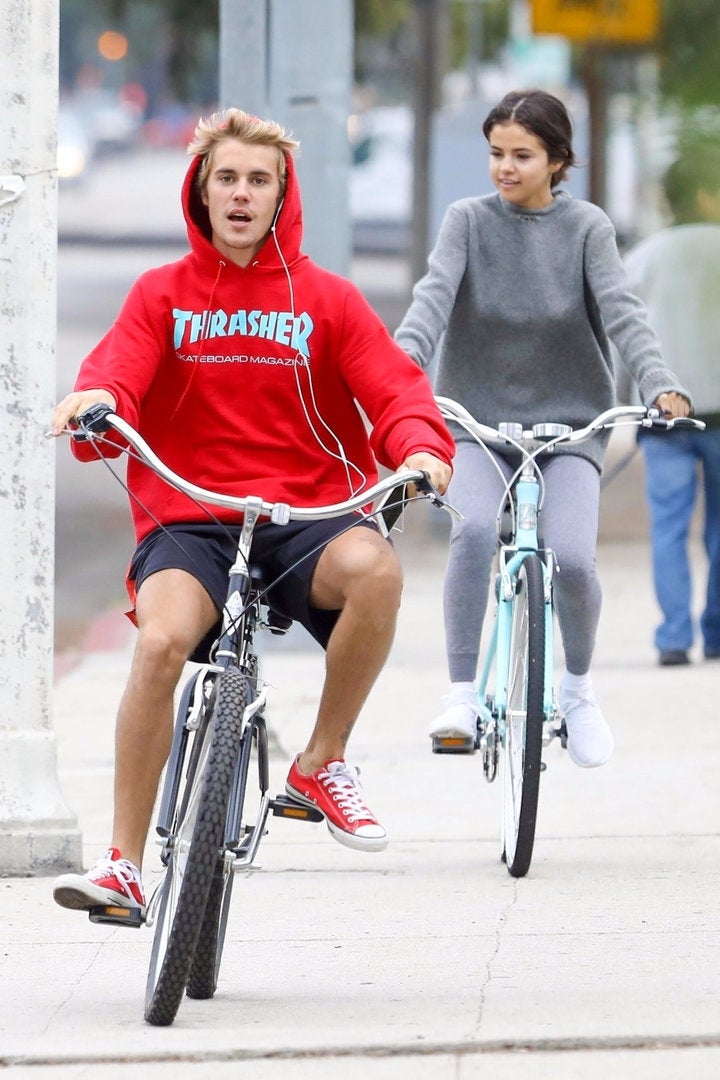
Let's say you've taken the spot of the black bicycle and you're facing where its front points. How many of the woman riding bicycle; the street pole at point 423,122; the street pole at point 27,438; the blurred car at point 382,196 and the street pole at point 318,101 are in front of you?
0

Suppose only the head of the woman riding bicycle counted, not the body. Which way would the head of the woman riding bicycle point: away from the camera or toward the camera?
toward the camera

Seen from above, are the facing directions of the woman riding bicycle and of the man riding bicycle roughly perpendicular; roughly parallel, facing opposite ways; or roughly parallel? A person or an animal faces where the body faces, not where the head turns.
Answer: roughly parallel

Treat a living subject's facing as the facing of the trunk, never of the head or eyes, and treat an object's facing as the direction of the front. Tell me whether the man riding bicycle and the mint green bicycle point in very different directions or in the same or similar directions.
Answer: same or similar directions

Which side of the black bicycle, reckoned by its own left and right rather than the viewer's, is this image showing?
front

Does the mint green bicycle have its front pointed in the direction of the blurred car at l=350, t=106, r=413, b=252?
no

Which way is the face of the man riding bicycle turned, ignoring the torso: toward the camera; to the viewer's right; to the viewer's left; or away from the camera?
toward the camera

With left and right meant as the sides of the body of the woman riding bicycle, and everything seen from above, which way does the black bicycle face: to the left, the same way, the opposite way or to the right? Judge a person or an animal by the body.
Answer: the same way

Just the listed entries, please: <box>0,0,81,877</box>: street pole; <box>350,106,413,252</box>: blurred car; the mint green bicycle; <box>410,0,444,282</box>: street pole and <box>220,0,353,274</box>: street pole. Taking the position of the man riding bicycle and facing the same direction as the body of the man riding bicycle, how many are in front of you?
0

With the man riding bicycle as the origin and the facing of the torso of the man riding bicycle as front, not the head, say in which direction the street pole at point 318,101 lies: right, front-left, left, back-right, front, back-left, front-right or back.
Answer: back

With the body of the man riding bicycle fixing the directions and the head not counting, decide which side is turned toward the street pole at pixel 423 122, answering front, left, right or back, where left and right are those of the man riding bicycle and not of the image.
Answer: back

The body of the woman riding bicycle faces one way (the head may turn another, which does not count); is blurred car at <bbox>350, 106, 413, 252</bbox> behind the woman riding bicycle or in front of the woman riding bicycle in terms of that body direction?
behind

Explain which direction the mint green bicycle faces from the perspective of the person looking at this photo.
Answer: facing the viewer

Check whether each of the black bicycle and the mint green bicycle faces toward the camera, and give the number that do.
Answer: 2

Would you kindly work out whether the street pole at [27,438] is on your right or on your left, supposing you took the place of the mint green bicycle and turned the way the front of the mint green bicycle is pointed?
on your right

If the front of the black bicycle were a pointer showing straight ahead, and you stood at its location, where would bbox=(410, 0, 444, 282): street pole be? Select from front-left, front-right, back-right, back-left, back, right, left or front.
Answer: back

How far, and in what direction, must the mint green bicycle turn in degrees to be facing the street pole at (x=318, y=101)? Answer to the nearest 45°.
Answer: approximately 180°
